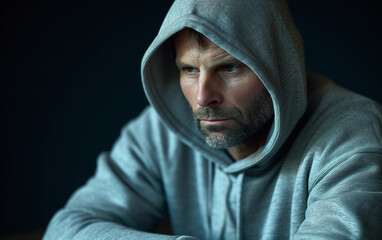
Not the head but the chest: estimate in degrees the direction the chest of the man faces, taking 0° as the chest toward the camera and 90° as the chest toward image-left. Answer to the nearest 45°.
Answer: approximately 45°
